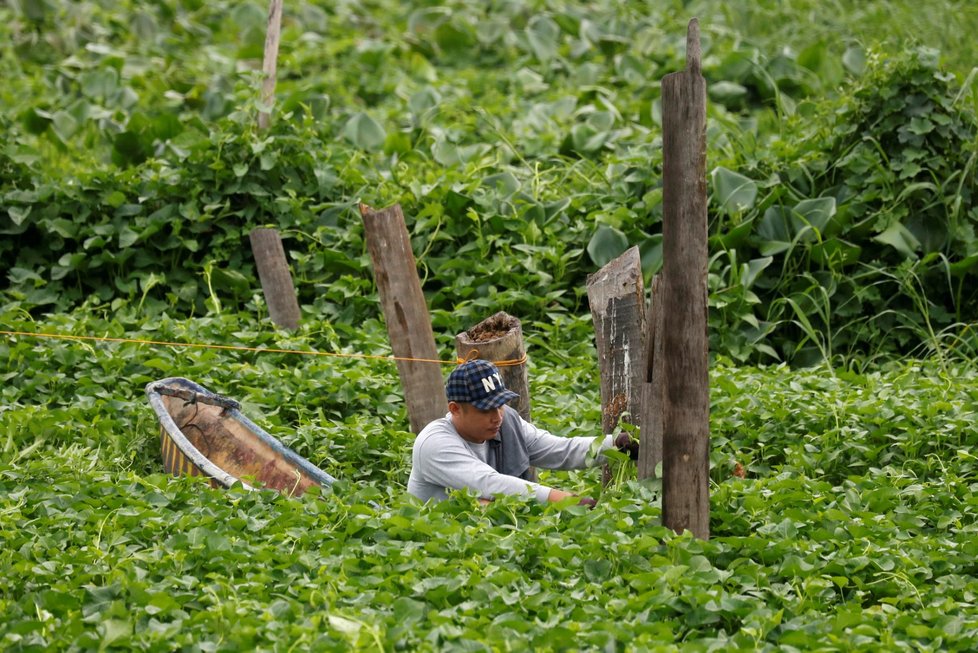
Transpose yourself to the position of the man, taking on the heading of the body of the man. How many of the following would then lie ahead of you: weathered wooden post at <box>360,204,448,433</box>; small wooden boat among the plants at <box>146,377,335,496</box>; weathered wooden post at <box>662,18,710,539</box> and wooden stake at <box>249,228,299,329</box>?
1

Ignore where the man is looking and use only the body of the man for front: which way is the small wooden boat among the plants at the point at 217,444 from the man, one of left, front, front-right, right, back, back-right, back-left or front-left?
back

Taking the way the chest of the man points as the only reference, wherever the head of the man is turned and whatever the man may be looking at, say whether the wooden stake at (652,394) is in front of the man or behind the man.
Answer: in front

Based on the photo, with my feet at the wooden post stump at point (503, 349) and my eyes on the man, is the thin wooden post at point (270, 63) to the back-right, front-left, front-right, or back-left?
back-right

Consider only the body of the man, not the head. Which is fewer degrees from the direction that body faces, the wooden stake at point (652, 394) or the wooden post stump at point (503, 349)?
the wooden stake

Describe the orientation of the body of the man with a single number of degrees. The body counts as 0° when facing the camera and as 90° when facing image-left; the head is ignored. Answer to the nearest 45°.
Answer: approximately 315°

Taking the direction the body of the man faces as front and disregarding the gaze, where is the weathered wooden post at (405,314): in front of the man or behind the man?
behind

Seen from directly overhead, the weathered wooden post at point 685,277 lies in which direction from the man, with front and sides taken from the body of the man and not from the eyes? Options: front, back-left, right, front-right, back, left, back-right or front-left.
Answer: front

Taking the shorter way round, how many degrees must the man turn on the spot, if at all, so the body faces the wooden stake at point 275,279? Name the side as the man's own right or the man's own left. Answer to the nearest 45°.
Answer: approximately 180°
